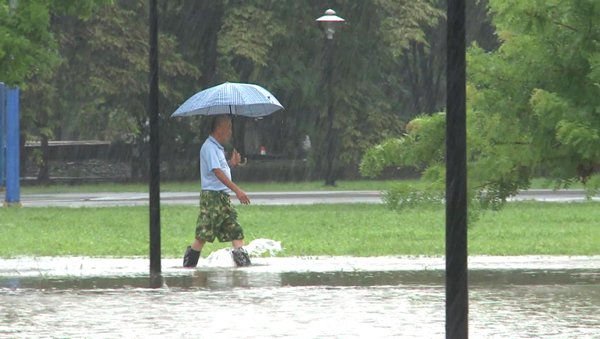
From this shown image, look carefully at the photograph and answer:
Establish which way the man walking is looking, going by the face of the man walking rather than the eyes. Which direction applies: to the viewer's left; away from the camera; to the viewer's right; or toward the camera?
to the viewer's right

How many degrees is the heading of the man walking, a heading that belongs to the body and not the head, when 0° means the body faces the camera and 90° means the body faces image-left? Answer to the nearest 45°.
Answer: approximately 270°

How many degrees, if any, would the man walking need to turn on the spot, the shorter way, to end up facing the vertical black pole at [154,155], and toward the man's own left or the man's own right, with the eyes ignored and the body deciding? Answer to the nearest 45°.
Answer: approximately 135° to the man's own right

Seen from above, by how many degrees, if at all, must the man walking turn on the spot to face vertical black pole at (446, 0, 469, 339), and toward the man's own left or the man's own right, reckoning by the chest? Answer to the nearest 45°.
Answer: approximately 90° to the man's own right

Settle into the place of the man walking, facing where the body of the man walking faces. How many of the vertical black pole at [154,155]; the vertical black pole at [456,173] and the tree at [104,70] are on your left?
1

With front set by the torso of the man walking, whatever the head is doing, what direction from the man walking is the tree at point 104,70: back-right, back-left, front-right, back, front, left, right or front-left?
left
